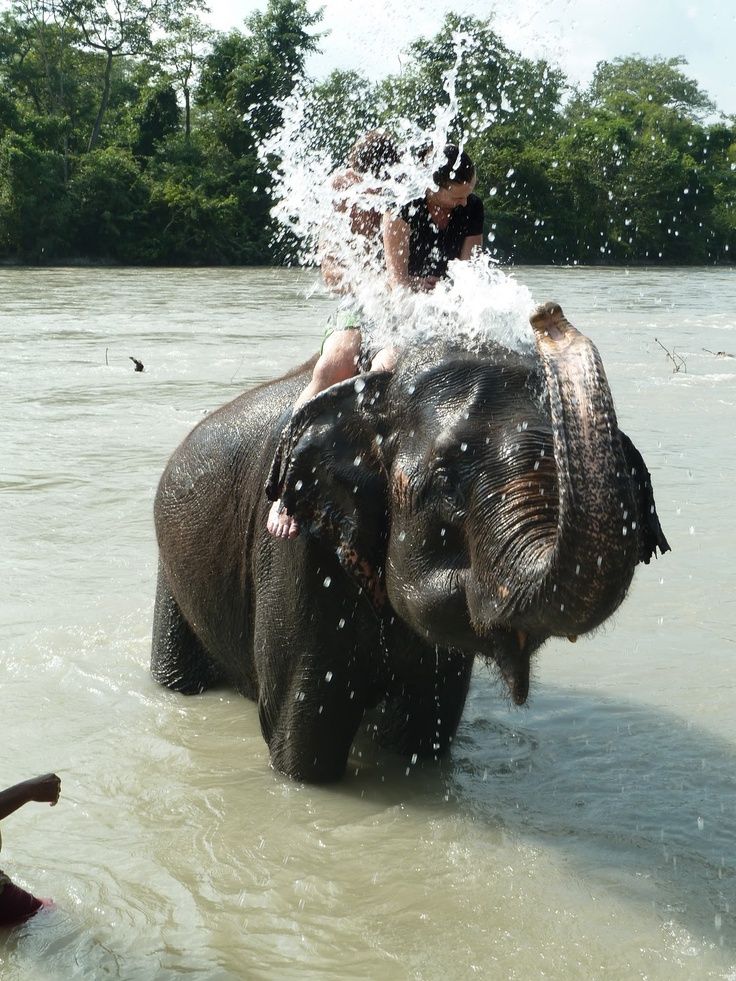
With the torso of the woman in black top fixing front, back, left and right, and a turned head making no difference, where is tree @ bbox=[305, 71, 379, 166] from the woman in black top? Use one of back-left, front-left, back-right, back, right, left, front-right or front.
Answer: back-left

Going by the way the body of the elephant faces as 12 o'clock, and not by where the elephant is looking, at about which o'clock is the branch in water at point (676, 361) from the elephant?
The branch in water is roughly at 8 o'clock from the elephant.

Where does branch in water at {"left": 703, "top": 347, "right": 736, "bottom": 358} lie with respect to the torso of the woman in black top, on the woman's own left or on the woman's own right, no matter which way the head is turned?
on the woman's own left

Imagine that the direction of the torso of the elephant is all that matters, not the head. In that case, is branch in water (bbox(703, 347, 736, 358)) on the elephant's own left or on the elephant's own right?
on the elephant's own left

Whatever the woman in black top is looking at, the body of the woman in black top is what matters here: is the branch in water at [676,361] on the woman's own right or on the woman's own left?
on the woman's own left

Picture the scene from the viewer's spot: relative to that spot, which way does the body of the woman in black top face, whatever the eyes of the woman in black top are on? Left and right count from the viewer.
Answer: facing the viewer and to the right of the viewer
